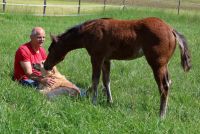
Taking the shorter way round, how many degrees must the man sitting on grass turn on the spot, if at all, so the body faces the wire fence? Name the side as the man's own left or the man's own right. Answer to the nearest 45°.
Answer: approximately 135° to the man's own left

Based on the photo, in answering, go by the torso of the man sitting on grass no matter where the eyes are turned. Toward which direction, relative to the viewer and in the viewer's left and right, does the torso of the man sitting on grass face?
facing the viewer and to the right of the viewer
